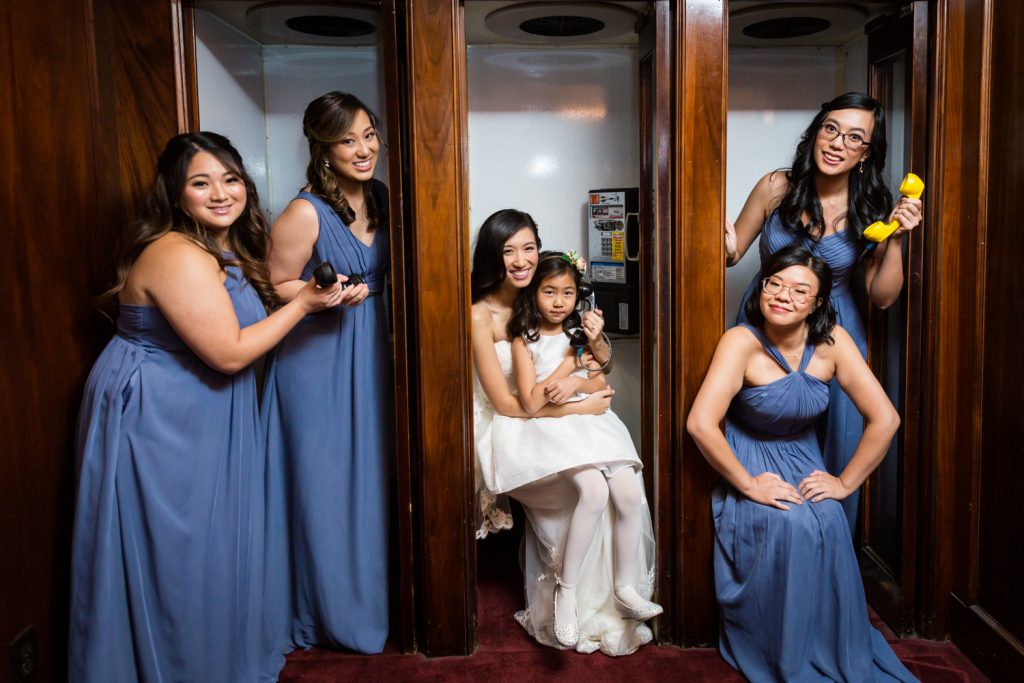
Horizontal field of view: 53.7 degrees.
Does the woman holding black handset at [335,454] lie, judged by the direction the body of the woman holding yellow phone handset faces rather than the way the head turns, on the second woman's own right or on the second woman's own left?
on the second woman's own right

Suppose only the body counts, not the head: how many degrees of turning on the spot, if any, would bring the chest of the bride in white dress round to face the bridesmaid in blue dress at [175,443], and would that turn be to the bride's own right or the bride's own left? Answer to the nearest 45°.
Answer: approximately 90° to the bride's own right

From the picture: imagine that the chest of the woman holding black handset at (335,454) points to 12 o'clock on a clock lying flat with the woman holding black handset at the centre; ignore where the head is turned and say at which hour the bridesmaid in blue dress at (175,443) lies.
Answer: The bridesmaid in blue dress is roughly at 3 o'clock from the woman holding black handset.

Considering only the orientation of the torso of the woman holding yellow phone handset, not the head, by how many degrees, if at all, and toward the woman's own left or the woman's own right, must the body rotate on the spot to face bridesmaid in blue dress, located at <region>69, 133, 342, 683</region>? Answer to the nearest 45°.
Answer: approximately 45° to the woman's own right
